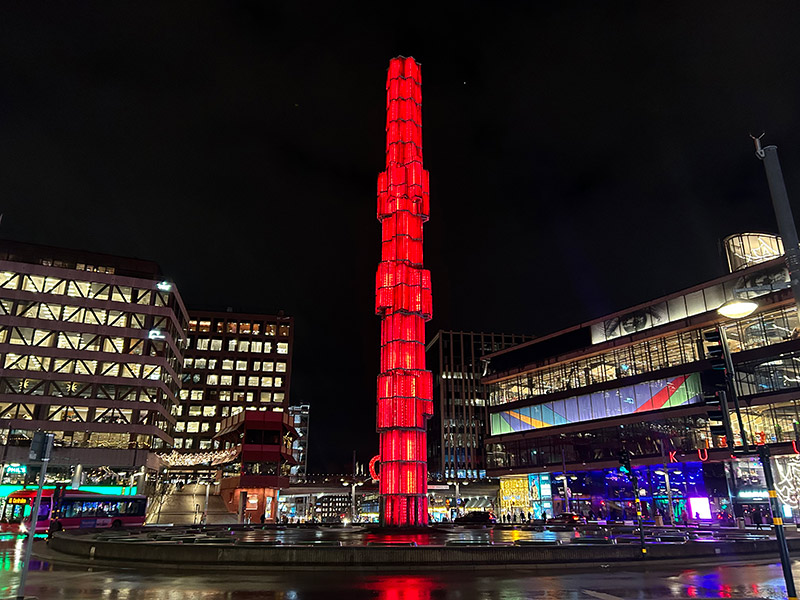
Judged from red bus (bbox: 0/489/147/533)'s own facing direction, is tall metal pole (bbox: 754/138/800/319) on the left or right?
on its left

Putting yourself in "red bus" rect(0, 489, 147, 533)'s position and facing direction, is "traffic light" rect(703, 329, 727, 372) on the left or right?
on its left

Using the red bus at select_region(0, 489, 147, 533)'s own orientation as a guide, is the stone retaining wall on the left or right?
on its left

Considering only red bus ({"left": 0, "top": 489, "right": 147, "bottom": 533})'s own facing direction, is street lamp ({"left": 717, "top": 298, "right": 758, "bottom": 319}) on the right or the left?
on its left

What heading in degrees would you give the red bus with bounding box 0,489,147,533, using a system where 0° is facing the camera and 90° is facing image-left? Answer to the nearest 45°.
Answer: approximately 45°
